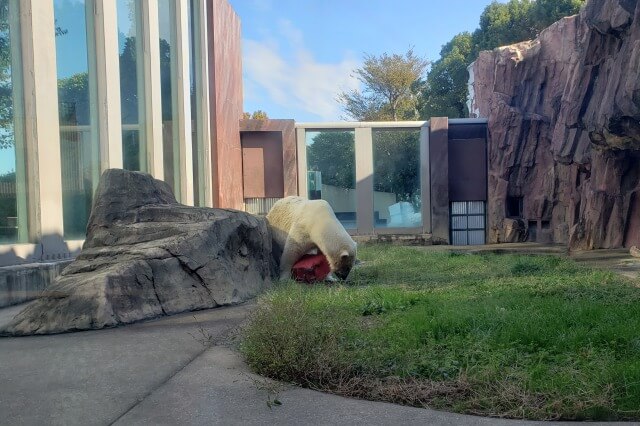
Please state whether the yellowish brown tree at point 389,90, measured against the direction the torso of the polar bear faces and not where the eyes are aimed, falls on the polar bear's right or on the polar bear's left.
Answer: on the polar bear's left

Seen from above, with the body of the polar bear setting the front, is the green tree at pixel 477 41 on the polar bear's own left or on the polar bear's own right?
on the polar bear's own left

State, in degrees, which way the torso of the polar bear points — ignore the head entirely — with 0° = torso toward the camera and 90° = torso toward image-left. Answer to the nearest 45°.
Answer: approximately 315°

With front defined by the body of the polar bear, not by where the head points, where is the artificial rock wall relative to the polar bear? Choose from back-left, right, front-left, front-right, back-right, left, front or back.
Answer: left

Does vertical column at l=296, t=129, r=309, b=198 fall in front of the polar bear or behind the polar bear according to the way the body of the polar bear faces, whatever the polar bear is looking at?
behind

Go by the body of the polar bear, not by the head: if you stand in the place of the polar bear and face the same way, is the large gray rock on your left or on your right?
on your right
